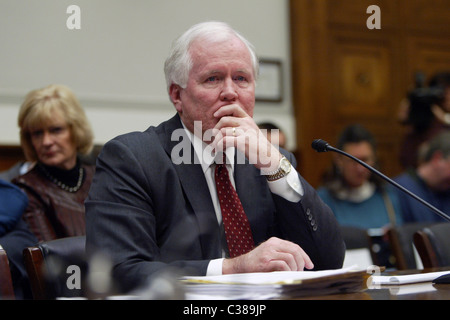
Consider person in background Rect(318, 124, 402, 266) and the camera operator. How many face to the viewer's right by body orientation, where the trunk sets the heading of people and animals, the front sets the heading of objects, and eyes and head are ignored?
0

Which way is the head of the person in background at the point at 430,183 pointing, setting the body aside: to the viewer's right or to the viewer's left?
to the viewer's left

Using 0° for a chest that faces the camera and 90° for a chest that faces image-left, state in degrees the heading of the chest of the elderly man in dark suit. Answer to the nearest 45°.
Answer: approximately 315°

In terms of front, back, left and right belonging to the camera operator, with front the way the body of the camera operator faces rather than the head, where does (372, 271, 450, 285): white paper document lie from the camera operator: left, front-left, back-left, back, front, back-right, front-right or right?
front-left

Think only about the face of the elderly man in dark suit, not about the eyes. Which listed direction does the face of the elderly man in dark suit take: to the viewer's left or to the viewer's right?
to the viewer's right

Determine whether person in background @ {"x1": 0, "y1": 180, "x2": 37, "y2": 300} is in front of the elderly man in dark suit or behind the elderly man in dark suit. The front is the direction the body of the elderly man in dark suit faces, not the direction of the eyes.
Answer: behind

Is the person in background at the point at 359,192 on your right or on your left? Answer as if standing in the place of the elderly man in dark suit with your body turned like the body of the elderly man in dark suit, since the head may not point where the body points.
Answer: on your left

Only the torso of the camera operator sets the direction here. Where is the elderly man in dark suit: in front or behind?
in front

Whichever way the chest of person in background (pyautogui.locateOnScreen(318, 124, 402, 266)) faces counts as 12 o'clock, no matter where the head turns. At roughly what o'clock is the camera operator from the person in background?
The camera operator is roughly at 7 o'clock from the person in background.
